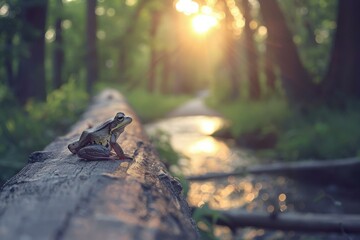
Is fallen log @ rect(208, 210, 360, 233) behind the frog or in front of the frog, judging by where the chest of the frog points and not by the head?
in front

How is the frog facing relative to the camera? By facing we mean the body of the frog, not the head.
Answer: to the viewer's right

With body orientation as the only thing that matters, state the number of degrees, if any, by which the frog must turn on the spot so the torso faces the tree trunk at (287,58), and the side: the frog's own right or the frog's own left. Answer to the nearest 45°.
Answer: approximately 45° to the frog's own left

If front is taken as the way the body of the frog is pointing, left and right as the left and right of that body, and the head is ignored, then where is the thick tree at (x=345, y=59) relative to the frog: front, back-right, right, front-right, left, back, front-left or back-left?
front-left

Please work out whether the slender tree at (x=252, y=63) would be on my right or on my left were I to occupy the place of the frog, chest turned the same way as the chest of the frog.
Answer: on my left

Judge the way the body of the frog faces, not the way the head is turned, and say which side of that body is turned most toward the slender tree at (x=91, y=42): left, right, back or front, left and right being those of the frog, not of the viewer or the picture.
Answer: left

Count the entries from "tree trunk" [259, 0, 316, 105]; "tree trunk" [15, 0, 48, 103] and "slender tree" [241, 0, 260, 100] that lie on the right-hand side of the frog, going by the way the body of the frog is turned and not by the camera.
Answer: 0

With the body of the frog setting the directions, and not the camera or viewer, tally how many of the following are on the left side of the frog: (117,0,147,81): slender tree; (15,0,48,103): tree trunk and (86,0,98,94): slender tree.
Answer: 3

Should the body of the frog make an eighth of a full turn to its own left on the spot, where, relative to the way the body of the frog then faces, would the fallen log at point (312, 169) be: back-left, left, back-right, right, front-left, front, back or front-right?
front
